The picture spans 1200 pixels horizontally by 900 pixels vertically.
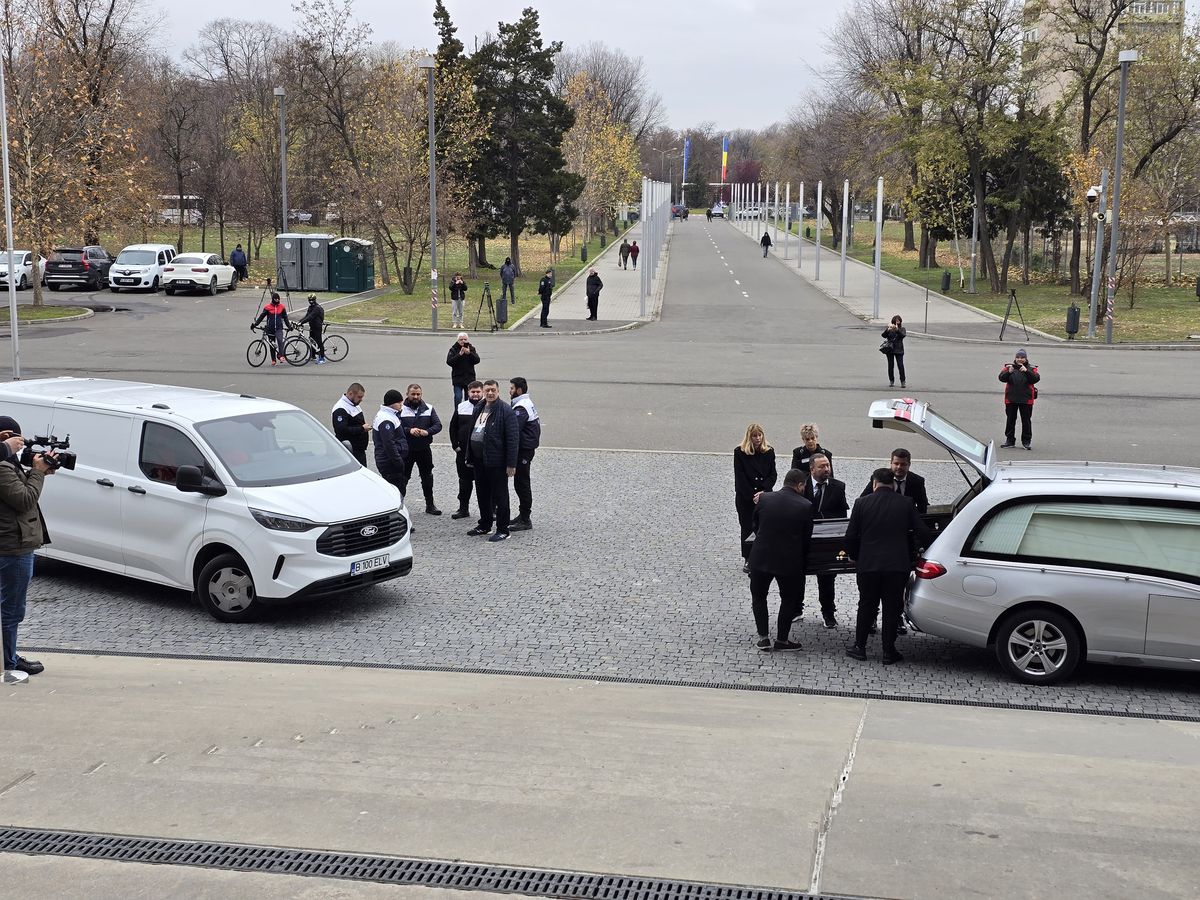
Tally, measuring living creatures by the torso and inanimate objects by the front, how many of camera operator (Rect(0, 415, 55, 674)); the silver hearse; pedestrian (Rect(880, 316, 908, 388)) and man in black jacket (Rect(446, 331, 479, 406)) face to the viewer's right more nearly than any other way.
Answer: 2

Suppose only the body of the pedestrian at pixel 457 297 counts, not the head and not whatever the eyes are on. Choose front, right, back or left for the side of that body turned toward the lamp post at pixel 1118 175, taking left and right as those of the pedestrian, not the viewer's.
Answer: left

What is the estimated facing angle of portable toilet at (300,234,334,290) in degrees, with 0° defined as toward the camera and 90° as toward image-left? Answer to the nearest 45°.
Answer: approximately 0°

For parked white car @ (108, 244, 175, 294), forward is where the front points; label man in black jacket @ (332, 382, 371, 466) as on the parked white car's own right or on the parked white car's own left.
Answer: on the parked white car's own left

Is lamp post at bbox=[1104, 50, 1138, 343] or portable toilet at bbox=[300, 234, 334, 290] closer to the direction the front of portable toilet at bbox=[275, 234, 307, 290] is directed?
the lamp post

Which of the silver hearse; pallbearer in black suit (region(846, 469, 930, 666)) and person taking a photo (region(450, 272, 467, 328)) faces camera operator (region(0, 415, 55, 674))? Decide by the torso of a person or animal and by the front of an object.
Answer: the person taking a photo

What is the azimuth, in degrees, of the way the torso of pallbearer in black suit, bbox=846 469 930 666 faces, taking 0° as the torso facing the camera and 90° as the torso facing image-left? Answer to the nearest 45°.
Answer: approximately 180°

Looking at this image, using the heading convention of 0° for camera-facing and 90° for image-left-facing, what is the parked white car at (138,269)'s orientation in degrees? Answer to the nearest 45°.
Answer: approximately 45°

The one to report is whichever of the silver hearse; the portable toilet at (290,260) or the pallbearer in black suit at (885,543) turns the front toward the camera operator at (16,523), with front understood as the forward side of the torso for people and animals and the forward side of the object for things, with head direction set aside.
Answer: the portable toilet

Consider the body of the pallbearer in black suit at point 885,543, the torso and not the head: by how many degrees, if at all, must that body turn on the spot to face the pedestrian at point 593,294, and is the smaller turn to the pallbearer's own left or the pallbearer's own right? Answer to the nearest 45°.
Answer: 0° — they already face them

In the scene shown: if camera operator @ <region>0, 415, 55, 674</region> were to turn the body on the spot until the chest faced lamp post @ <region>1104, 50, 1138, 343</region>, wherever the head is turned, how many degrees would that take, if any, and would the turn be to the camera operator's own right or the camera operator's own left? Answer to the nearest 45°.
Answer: approximately 45° to the camera operator's own left

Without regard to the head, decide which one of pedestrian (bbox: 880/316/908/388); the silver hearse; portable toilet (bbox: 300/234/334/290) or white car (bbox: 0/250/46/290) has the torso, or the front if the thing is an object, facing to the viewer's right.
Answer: the silver hearse
